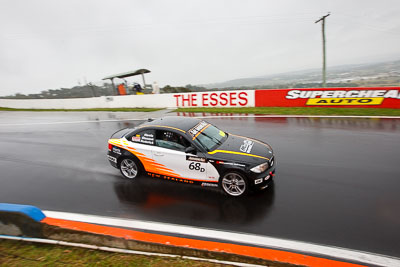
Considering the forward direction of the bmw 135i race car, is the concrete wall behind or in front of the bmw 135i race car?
behind

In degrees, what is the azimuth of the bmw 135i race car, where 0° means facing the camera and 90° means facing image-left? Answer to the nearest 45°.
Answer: approximately 315°
